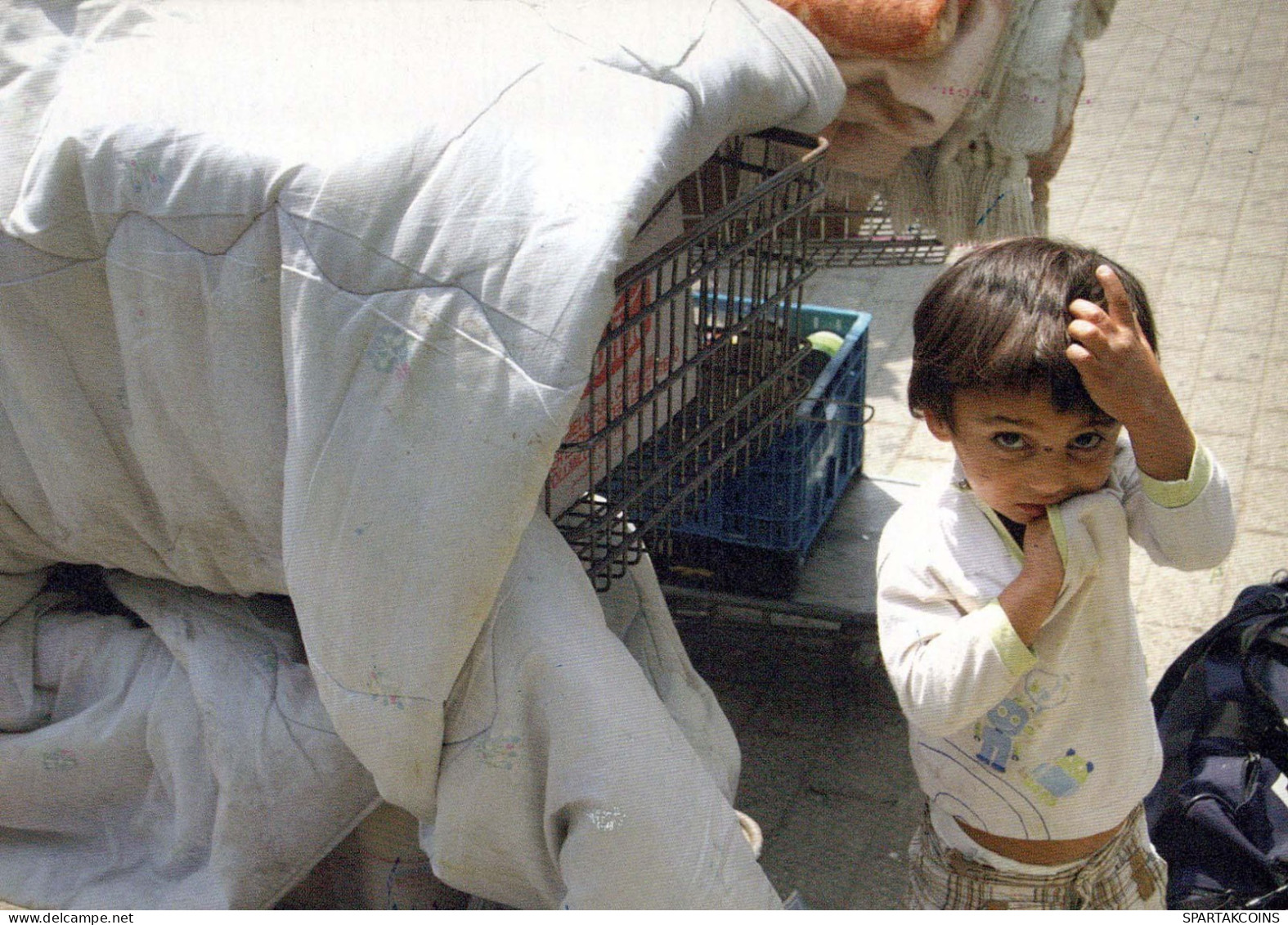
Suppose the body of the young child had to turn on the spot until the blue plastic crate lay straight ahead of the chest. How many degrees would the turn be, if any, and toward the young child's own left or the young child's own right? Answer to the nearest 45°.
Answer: approximately 135° to the young child's own right

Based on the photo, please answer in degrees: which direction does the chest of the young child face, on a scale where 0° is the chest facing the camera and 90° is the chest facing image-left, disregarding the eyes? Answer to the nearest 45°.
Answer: approximately 0°

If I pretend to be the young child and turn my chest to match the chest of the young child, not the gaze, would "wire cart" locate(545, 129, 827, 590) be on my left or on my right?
on my right

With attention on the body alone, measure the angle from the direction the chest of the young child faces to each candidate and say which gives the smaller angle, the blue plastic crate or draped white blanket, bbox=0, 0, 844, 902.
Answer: the draped white blanket

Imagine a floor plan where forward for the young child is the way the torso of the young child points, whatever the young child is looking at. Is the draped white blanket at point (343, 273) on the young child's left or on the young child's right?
on the young child's right
